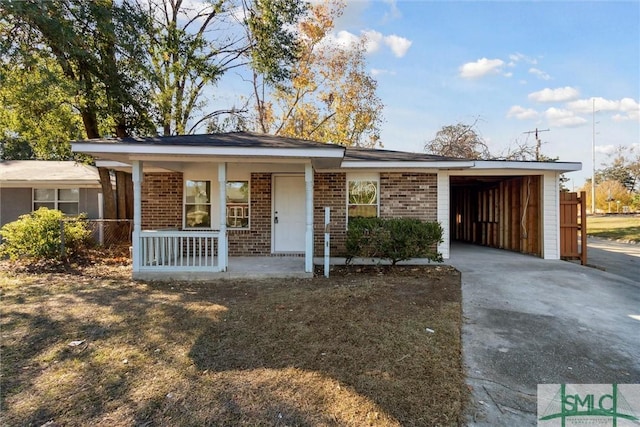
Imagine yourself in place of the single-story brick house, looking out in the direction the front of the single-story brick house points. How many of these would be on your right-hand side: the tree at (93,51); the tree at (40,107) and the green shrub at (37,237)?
3

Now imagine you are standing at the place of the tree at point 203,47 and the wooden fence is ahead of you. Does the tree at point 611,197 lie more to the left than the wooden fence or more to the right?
left

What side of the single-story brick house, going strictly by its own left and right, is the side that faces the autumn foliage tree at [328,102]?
back

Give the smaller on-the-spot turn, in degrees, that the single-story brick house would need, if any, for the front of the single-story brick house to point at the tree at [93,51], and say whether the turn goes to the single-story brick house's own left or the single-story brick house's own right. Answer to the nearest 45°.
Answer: approximately 90° to the single-story brick house's own right

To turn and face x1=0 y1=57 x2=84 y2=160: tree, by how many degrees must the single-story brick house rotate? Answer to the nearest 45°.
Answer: approximately 90° to its right

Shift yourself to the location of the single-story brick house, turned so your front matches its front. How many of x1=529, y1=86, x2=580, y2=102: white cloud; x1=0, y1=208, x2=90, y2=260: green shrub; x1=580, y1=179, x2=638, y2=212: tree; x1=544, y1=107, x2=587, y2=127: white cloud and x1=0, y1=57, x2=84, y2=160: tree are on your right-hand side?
2

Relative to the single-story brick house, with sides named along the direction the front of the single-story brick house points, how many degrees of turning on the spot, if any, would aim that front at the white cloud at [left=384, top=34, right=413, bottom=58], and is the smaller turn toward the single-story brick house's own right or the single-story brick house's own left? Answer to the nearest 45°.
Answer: approximately 135° to the single-story brick house's own left

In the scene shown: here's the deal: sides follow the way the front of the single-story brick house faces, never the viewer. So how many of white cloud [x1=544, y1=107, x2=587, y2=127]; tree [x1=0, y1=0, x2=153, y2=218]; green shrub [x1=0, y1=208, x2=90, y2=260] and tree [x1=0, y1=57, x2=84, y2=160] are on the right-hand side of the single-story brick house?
3

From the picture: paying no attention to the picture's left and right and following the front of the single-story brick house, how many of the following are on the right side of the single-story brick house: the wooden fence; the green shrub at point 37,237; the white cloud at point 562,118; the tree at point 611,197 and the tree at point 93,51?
2

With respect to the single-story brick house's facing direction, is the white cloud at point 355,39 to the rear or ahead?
to the rear

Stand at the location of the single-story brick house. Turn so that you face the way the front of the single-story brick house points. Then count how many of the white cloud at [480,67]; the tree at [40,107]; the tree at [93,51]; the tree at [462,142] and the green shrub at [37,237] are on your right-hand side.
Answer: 3

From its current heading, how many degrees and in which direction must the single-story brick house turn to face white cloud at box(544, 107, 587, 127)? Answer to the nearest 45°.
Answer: approximately 135° to its left

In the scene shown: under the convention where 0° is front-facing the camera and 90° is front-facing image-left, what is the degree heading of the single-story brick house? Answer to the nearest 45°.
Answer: approximately 0°
